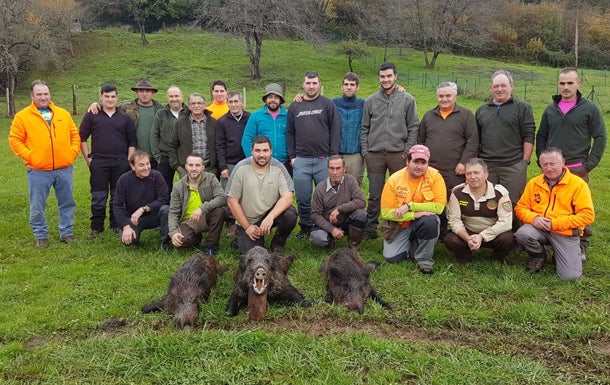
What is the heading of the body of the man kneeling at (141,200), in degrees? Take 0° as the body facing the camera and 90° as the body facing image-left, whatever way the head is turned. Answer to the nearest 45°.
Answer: approximately 0°

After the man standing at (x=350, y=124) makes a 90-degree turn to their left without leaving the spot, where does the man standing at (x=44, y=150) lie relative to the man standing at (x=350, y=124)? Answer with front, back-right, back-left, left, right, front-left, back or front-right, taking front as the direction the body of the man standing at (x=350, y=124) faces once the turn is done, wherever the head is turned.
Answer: back

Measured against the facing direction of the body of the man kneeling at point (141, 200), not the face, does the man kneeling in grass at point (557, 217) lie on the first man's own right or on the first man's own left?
on the first man's own left

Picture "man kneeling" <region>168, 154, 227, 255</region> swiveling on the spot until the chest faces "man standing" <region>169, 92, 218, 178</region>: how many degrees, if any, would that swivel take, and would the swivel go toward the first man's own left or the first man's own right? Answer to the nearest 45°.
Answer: approximately 180°

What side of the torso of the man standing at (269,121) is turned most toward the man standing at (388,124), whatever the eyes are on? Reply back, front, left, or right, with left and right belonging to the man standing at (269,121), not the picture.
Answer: left

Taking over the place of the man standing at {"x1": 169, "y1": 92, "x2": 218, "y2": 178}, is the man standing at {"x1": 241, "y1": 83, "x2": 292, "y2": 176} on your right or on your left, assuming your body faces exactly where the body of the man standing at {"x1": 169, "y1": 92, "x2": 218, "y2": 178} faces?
on your left

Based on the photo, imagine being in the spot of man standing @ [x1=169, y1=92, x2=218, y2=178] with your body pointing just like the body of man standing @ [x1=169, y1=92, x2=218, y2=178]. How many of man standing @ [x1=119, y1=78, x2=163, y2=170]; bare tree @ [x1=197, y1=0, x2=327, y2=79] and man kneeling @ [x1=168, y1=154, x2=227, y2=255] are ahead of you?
1
